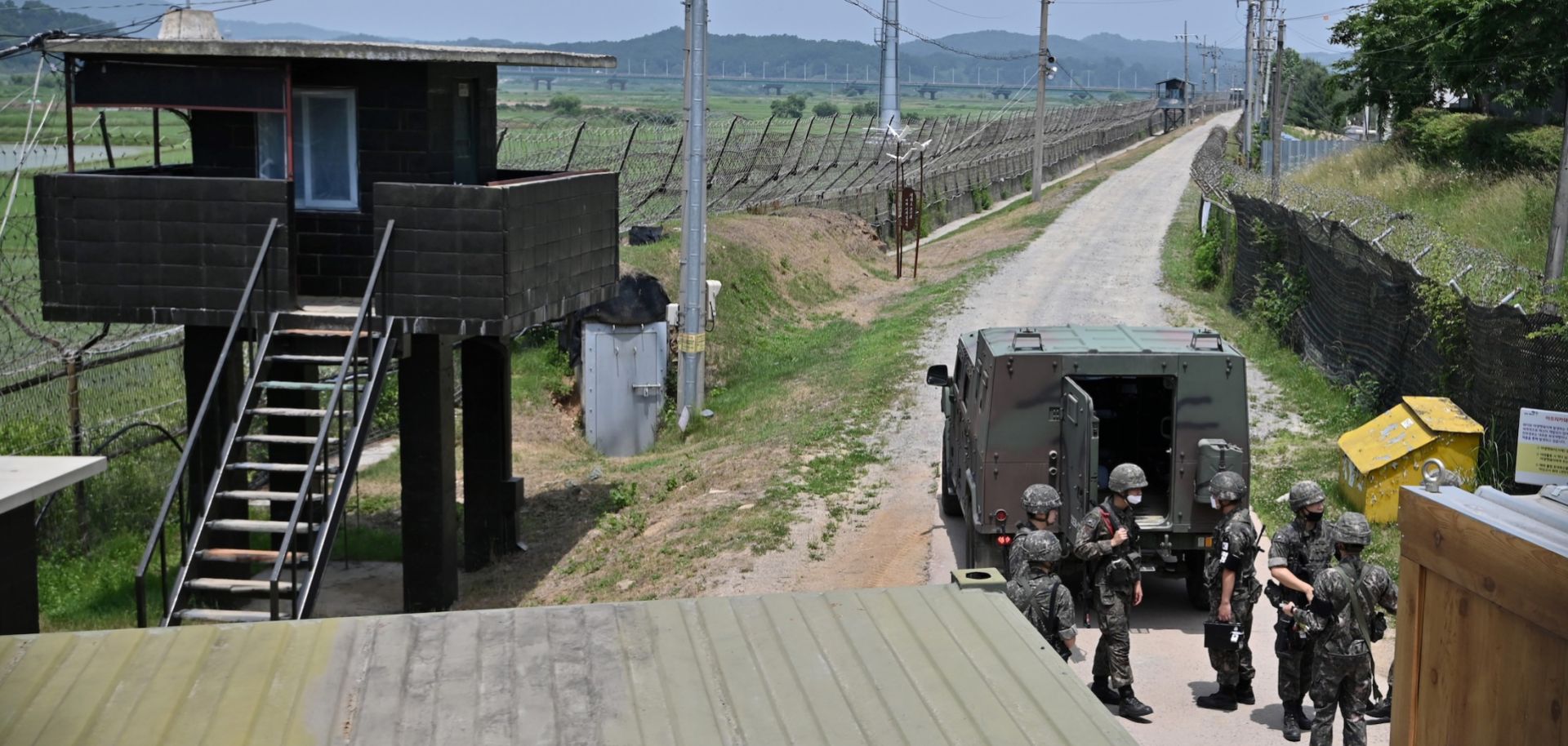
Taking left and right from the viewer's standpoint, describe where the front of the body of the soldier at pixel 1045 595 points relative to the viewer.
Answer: facing away from the viewer and to the right of the viewer

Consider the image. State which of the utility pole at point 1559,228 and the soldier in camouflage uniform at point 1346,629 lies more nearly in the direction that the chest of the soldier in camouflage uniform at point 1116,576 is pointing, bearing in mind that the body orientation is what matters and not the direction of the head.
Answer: the soldier in camouflage uniform

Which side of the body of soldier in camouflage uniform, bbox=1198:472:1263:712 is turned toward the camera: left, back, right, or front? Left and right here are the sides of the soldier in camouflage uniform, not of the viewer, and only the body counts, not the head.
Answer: left

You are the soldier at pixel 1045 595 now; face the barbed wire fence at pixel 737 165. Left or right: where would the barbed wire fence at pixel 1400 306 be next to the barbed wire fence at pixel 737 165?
right

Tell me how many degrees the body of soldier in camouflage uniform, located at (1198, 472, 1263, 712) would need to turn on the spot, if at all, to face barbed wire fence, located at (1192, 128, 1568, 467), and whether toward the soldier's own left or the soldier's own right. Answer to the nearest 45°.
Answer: approximately 90° to the soldier's own right

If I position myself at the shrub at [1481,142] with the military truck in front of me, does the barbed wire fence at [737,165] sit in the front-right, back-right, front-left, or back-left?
front-right

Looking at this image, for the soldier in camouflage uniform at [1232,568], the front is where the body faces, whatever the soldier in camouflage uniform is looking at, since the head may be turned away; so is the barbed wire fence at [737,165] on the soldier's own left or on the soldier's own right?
on the soldier's own right

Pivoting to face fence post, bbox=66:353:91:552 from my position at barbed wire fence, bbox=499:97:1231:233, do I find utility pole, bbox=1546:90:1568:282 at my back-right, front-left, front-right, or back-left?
front-left

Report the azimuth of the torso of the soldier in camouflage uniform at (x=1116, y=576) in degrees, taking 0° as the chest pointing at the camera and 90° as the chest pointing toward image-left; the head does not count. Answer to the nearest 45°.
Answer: approximately 315°

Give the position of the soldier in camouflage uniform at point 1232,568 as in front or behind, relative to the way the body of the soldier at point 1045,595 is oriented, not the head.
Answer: in front

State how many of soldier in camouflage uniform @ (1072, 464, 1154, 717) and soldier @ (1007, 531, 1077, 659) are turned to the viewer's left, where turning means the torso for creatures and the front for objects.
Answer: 0

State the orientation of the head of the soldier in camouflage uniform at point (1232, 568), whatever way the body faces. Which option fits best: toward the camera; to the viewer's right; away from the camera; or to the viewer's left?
to the viewer's left

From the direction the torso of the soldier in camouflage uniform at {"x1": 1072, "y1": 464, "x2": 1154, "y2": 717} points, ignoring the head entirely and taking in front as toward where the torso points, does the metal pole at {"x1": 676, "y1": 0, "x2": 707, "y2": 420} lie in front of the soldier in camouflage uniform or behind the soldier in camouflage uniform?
behind

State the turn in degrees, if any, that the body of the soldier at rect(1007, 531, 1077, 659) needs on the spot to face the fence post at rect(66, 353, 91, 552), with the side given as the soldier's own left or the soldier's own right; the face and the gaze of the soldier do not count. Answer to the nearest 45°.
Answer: approximately 90° to the soldier's own left
